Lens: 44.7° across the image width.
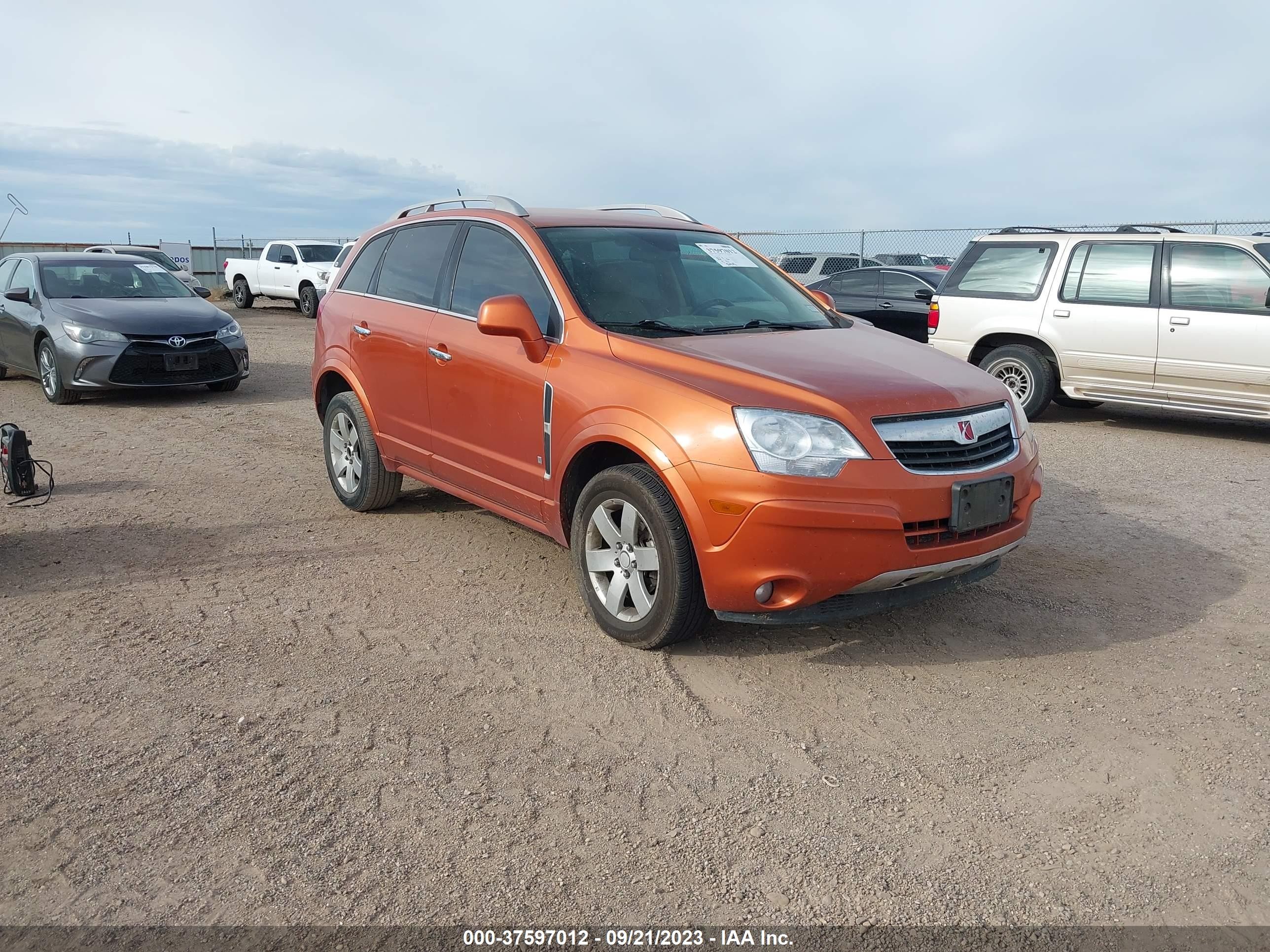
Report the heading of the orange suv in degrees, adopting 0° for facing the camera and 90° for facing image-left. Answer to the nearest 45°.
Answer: approximately 315°

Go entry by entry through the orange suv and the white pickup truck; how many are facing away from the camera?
0

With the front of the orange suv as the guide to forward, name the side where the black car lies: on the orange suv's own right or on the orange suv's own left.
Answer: on the orange suv's own left

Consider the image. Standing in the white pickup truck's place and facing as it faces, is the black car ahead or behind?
ahead

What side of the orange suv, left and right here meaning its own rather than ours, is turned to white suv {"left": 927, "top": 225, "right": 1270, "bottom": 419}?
left

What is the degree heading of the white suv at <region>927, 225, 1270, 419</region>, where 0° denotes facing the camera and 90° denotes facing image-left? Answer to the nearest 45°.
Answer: approximately 270°

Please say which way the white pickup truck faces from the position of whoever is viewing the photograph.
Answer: facing the viewer and to the right of the viewer

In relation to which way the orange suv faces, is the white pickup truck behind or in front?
behind

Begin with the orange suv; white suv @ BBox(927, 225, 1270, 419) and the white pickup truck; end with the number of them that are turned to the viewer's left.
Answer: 0

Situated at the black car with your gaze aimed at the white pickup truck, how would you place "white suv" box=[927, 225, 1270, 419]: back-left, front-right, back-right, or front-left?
back-left

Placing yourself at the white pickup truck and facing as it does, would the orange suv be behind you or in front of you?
in front

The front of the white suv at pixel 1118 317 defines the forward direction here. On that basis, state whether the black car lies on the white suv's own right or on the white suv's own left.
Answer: on the white suv's own left
